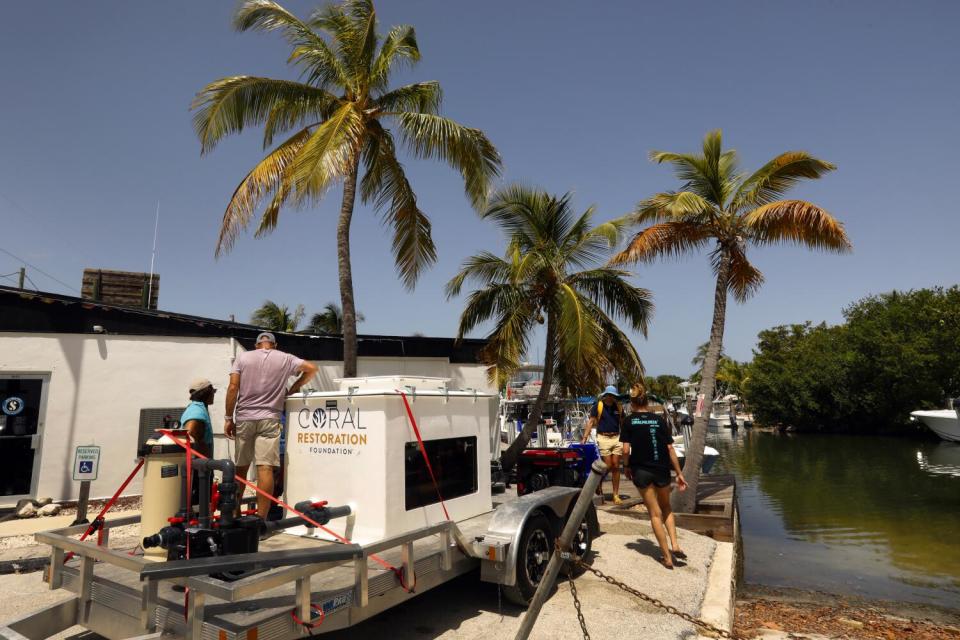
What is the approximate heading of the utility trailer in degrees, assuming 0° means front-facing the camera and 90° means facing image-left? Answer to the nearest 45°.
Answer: approximately 45°

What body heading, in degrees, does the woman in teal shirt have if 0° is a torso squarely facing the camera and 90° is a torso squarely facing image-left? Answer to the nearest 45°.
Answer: approximately 270°

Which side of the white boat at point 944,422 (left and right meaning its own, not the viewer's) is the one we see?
left

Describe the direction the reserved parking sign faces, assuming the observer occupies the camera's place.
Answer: facing the viewer

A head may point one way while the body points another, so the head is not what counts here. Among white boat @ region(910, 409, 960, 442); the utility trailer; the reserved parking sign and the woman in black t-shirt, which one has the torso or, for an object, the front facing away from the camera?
the woman in black t-shirt

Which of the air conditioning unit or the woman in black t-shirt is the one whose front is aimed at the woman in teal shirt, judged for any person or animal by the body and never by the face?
the air conditioning unit

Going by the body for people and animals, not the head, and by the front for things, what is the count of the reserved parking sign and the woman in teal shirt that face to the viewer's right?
1

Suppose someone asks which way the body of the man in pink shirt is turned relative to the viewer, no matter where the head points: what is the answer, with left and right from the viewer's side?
facing away from the viewer

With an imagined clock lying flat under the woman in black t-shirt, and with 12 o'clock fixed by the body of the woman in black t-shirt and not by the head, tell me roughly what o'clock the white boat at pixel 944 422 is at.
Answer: The white boat is roughly at 1 o'clock from the woman in black t-shirt.

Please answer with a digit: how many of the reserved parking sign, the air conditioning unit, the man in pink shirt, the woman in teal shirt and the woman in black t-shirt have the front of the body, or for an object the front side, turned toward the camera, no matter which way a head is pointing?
2

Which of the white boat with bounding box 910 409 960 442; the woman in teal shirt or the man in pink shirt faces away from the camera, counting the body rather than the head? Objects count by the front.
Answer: the man in pink shirt

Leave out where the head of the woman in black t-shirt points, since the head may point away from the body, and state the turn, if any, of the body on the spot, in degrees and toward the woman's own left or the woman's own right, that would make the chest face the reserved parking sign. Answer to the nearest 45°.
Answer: approximately 90° to the woman's own left

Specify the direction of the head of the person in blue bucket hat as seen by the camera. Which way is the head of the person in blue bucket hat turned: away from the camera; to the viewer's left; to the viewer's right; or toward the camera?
toward the camera

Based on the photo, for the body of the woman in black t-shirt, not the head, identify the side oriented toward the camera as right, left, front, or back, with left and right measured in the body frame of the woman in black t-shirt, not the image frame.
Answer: back
